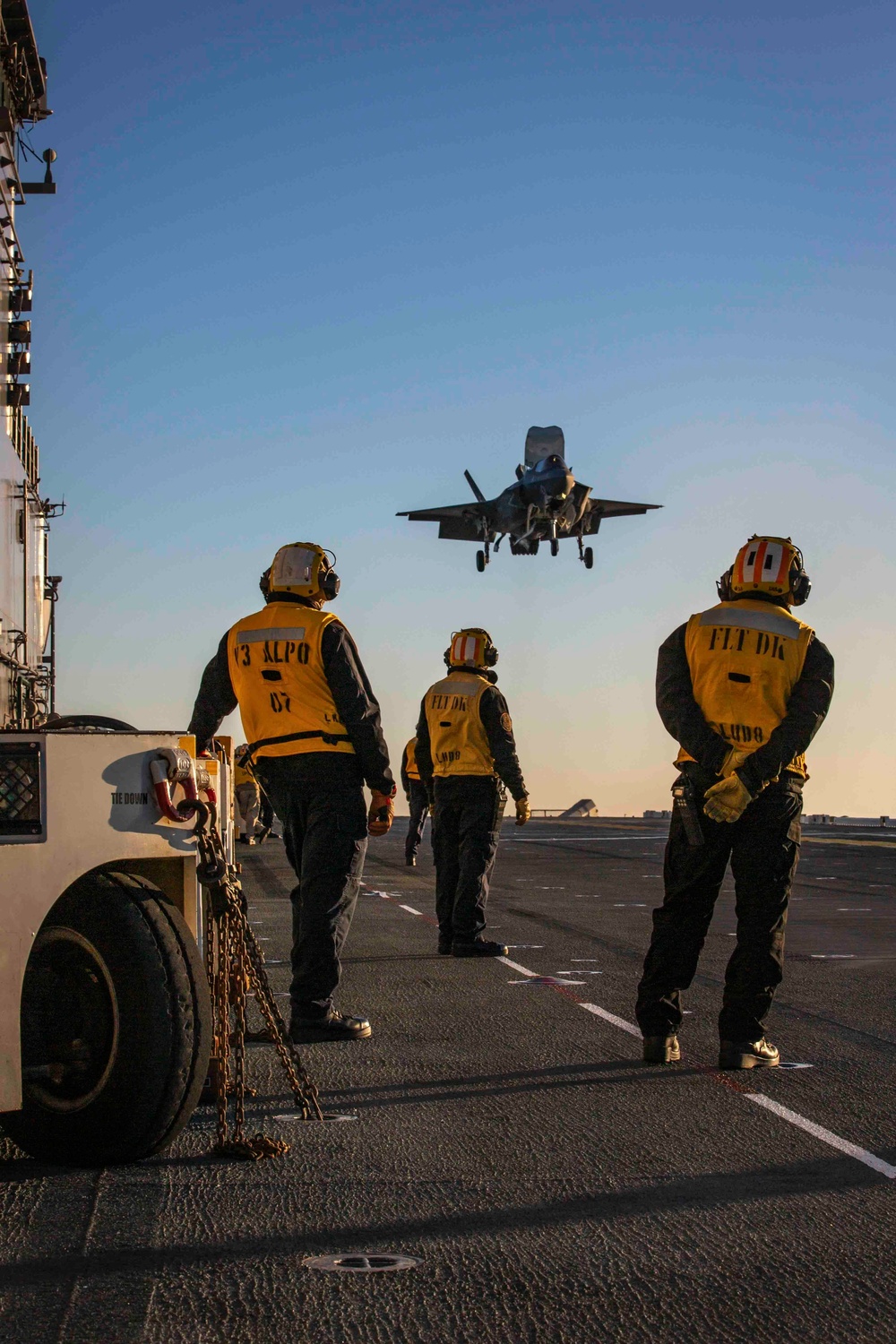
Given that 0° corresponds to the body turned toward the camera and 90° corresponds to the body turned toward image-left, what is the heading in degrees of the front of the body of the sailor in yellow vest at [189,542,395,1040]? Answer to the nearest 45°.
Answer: approximately 225°

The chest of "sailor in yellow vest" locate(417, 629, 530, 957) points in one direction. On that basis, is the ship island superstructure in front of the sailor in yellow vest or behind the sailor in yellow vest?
behind

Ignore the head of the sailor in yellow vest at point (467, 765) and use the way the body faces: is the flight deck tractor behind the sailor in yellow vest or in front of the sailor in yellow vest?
behind

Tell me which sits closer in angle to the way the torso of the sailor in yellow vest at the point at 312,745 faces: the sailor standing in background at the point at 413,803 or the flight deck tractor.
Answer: the sailor standing in background

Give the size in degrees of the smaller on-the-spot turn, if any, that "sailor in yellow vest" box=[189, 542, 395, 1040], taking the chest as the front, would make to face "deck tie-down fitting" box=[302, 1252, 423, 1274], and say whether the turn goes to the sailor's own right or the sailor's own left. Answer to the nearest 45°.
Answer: approximately 135° to the sailor's own right

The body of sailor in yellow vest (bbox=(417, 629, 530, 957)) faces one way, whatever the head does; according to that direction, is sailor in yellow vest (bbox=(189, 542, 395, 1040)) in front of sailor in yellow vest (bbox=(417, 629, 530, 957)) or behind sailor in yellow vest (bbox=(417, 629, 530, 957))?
behind

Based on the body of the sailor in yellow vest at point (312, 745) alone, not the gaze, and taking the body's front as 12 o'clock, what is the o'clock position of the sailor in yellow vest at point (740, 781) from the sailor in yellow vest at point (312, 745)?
the sailor in yellow vest at point (740, 781) is roughly at 2 o'clock from the sailor in yellow vest at point (312, 745).

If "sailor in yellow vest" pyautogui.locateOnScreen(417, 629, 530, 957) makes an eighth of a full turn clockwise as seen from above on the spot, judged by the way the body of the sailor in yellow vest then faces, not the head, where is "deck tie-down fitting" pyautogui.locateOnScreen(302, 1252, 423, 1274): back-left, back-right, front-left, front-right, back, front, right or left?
right

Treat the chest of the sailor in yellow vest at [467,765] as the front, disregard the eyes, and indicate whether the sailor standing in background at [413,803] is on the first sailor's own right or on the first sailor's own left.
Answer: on the first sailor's own left

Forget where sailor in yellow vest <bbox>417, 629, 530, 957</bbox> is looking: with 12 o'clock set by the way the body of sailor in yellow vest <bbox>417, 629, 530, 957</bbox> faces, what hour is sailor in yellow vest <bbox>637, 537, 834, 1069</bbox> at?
sailor in yellow vest <bbox>637, 537, 834, 1069</bbox> is roughly at 4 o'clock from sailor in yellow vest <bbox>417, 629, 530, 957</bbox>.

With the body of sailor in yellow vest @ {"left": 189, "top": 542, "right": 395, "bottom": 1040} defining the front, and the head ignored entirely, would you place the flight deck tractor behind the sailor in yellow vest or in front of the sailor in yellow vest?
behind

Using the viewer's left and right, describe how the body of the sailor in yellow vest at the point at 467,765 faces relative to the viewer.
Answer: facing away from the viewer and to the right of the viewer

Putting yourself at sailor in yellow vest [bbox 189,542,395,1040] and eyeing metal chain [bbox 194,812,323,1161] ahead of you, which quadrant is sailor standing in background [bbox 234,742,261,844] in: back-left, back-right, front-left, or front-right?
back-right
